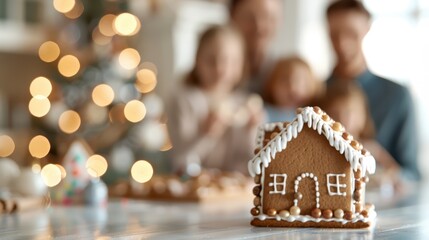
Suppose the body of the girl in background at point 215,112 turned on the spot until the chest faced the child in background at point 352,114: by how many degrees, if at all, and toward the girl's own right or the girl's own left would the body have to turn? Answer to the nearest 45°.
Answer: approximately 45° to the girl's own left

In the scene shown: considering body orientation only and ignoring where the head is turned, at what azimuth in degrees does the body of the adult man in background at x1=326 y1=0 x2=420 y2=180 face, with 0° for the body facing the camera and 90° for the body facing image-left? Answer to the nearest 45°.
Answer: approximately 45°

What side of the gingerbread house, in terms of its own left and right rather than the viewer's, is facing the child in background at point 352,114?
back

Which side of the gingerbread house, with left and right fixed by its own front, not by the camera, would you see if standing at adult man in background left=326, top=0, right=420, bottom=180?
back

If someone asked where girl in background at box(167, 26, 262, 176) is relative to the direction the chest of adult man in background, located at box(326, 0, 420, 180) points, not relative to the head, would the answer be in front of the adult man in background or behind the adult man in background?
in front

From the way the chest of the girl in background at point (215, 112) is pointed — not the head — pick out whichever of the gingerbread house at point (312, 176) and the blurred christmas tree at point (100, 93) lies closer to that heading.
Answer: the gingerbread house
